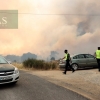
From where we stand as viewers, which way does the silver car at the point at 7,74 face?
facing the viewer and to the right of the viewer

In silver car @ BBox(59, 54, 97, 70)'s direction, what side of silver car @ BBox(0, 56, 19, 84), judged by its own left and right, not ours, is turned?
left
